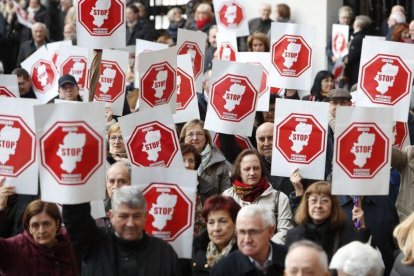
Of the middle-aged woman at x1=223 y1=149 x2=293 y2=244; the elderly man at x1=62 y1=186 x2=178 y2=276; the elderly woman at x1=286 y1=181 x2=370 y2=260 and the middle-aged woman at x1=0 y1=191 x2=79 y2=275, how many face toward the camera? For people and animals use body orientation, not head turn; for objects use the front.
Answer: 4

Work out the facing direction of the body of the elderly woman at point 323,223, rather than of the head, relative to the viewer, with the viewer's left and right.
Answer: facing the viewer

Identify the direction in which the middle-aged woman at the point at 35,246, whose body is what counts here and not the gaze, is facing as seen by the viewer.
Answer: toward the camera

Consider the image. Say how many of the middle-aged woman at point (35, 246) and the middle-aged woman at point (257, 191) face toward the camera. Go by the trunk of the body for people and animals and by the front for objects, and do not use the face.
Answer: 2

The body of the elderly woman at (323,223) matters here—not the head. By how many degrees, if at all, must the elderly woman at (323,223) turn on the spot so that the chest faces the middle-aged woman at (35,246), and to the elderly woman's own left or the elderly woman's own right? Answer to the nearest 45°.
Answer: approximately 90° to the elderly woman's own right

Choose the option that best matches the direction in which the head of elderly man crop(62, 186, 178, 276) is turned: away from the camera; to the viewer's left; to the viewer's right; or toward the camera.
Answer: toward the camera

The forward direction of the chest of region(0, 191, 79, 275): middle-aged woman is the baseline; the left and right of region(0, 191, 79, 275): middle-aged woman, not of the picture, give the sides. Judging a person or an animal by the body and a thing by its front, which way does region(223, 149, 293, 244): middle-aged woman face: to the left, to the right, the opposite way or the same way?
the same way

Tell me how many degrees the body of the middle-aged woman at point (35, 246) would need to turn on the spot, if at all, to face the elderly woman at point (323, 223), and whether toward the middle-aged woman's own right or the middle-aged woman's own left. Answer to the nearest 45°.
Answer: approximately 90° to the middle-aged woman's own left

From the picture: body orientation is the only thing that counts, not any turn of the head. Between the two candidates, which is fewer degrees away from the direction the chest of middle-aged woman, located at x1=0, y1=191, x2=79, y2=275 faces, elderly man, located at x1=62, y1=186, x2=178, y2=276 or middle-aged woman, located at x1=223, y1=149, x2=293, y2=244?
the elderly man
